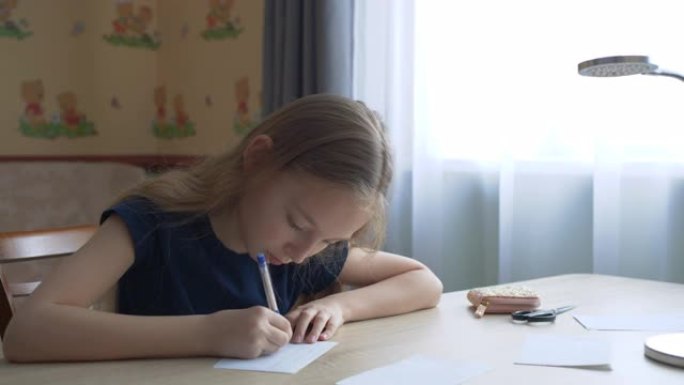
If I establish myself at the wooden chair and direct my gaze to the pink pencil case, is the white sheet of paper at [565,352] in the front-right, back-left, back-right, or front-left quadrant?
front-right

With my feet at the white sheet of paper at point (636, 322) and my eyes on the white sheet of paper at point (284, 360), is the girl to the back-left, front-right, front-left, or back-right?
front-right

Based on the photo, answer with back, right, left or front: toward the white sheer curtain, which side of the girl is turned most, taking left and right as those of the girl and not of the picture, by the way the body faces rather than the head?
left

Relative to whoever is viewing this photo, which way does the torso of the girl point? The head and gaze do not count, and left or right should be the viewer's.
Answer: facing the viewer and to the right of the viewer

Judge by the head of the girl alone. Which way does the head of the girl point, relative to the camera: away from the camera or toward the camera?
toward the camera
